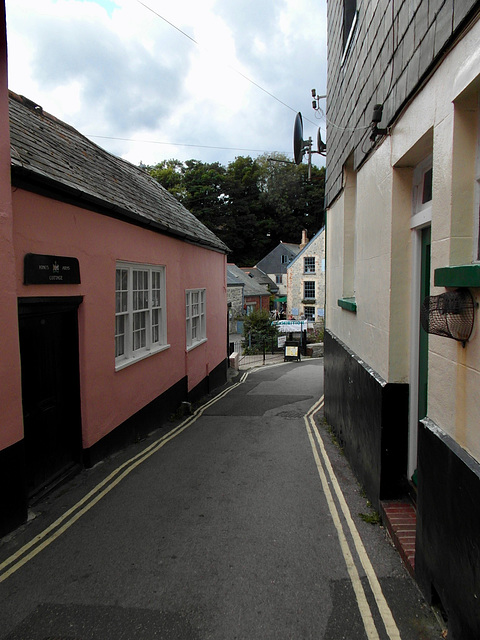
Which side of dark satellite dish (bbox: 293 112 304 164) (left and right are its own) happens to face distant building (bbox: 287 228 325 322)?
right

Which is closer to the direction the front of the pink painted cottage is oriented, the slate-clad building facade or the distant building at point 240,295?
the slate-clad building facade

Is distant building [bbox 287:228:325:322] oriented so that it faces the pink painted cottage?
yes

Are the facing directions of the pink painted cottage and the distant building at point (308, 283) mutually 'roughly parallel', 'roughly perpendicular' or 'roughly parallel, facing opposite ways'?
roughly perpendicular

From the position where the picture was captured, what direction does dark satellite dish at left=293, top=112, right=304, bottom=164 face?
facing to the left of the viewer

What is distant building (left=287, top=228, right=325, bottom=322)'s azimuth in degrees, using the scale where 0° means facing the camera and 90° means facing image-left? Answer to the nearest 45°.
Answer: approximately 0°

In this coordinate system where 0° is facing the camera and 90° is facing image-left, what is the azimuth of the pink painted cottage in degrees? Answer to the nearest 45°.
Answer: approximately 315°
